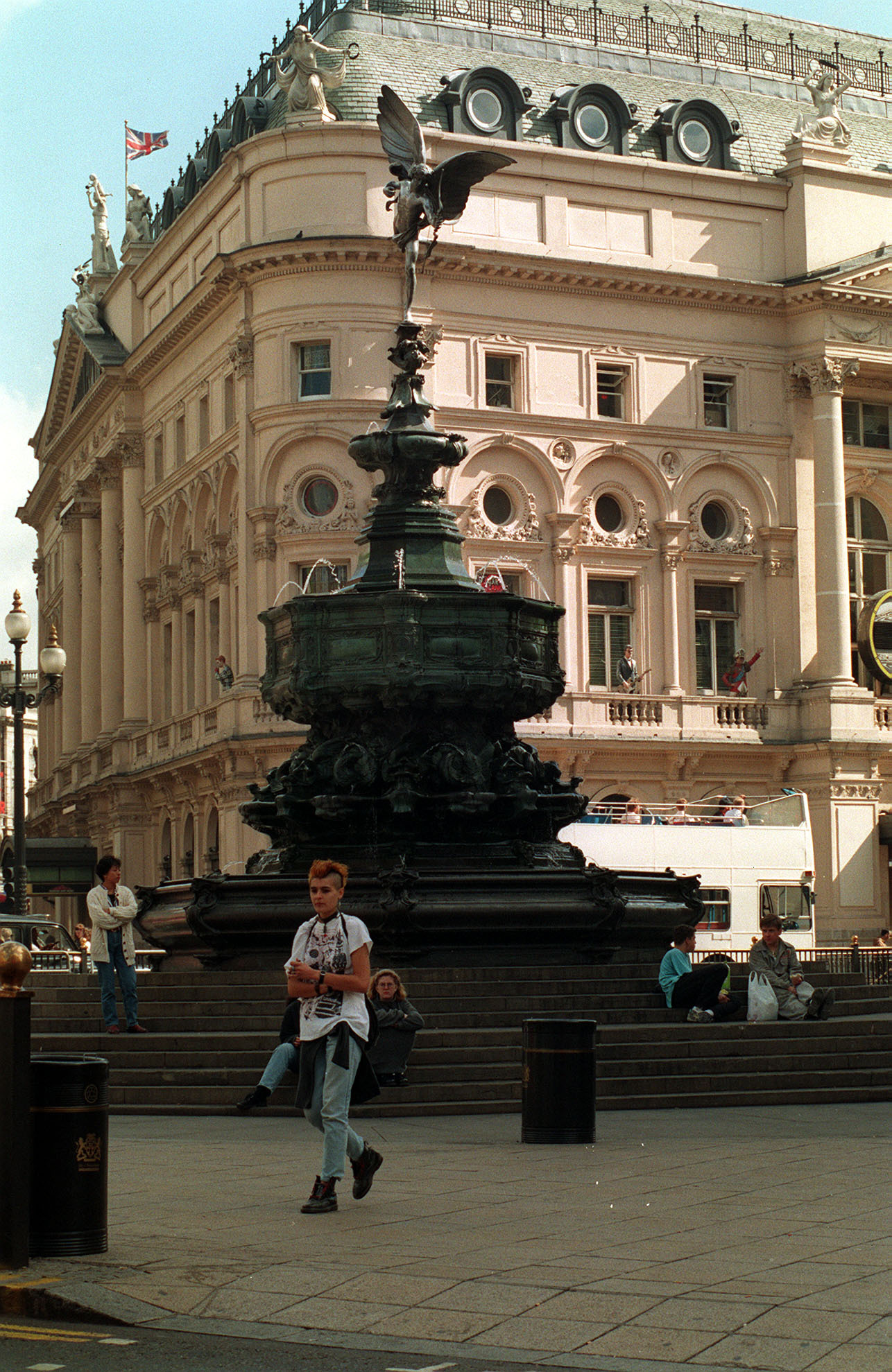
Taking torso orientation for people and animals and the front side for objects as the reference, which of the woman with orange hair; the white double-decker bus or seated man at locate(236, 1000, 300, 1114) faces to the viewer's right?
the white double-decker bus

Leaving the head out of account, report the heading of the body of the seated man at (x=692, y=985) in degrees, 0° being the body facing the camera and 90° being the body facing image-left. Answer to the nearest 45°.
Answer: approximately 270°

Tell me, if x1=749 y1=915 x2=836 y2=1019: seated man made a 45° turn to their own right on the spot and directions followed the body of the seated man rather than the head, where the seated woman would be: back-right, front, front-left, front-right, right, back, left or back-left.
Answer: front-right

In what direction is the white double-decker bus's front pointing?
to the viewer's right

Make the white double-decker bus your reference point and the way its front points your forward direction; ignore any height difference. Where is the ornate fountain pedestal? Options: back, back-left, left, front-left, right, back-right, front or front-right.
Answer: right

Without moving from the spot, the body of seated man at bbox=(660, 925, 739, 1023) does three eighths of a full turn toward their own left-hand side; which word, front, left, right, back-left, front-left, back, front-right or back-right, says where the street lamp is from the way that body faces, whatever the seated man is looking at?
front

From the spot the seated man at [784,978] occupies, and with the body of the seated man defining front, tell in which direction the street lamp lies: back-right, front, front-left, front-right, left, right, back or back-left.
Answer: back

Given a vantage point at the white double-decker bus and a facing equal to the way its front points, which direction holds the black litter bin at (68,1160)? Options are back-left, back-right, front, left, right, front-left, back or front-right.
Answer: right

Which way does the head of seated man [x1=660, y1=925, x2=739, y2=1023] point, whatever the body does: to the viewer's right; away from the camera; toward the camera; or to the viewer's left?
to the viewer's right

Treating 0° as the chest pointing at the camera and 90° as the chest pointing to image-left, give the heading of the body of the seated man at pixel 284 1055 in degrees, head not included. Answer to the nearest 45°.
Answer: approximately 45°
